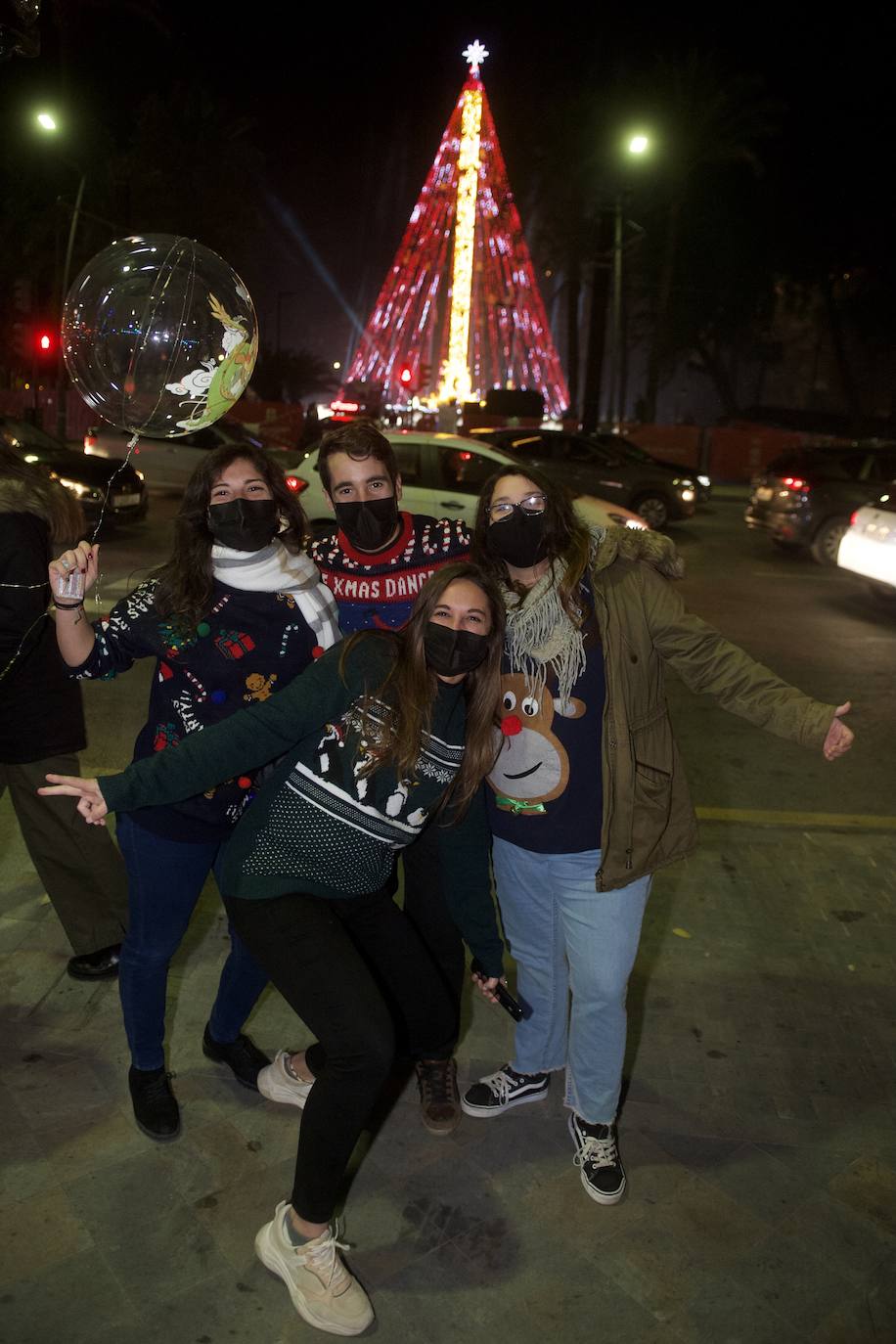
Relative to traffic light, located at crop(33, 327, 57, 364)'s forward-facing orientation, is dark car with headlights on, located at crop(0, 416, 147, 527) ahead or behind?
ahead

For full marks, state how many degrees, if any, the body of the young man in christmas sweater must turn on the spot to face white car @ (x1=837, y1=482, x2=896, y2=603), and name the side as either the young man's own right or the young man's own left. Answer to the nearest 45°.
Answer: approximately 135° to the young man's own left

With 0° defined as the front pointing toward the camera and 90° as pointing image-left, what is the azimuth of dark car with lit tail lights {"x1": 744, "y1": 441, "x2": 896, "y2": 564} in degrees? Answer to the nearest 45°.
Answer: approximately 225°

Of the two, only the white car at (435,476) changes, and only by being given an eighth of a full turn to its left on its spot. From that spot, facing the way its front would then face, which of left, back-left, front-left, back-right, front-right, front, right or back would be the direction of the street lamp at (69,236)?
left

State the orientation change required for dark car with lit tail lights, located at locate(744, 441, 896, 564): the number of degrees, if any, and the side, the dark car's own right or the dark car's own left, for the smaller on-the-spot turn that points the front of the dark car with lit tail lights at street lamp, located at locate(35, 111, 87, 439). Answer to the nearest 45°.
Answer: approximately 135° to the dark car's own left

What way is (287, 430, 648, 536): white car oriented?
to the viewer's right

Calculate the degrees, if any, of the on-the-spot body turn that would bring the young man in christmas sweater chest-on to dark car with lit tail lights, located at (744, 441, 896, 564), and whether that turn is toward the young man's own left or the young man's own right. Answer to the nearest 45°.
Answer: approximately 135° to the young man's own left

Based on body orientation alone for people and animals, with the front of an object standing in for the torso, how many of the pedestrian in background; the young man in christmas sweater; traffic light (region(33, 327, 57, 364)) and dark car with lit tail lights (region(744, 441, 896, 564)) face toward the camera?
2

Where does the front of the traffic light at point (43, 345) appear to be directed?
toward the camera

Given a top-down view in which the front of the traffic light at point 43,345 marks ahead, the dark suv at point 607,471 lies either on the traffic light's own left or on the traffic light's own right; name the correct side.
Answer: on the traffic light's own left

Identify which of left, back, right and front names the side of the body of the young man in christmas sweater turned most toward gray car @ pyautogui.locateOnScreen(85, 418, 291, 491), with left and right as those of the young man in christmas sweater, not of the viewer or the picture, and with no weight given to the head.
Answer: back

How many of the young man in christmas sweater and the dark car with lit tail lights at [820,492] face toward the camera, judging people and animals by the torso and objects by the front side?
1

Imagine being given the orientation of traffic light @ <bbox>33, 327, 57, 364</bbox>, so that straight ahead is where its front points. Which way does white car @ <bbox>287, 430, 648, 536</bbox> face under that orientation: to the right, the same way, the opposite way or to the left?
to the left
